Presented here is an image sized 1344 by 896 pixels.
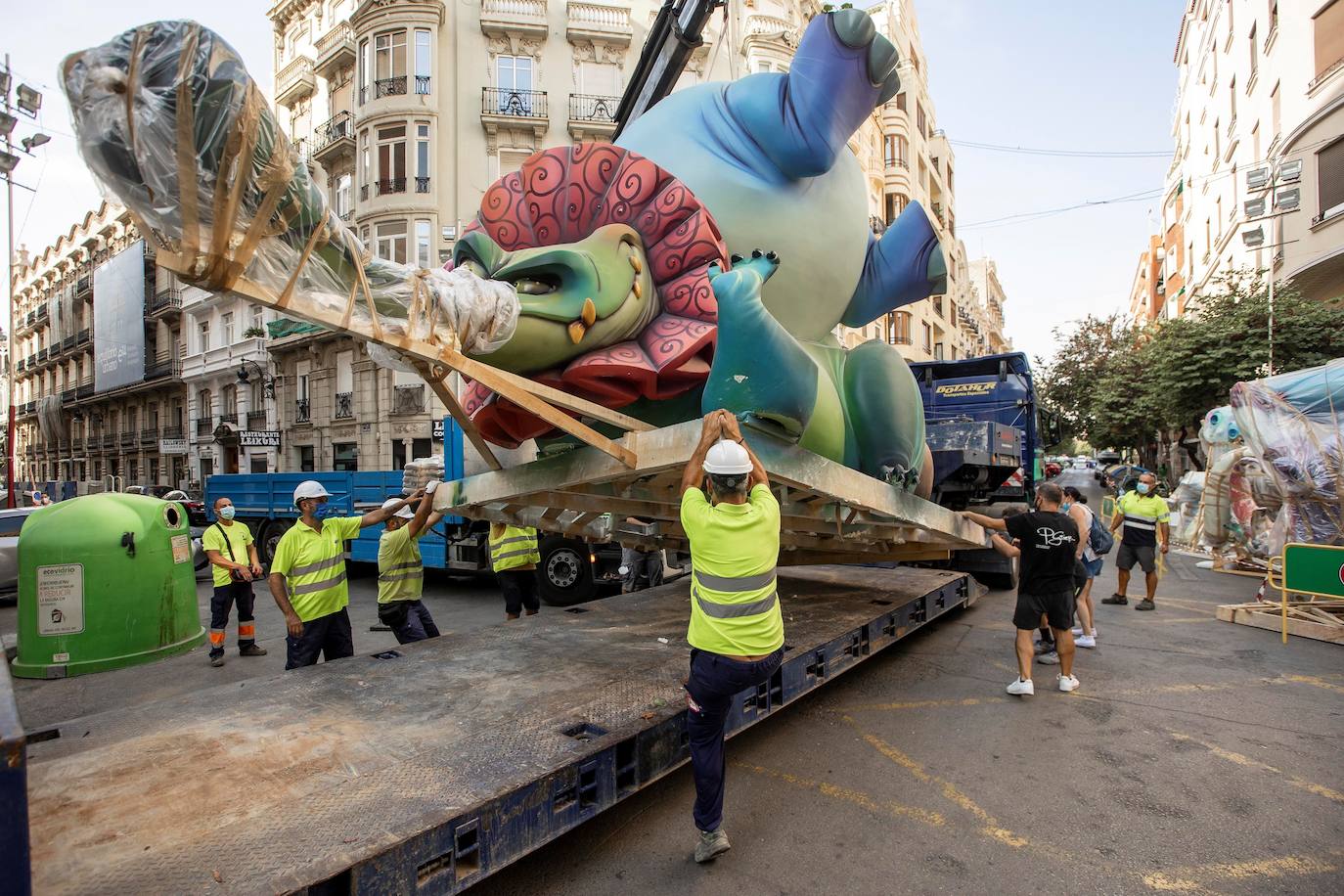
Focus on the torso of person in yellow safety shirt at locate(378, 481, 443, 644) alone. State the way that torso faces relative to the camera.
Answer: to the viewer's right

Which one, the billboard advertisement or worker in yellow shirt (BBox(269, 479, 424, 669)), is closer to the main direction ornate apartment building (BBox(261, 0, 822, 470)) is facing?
the worker in yellow shirt

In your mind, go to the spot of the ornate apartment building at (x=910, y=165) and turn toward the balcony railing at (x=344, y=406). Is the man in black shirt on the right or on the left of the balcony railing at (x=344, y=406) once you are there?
left

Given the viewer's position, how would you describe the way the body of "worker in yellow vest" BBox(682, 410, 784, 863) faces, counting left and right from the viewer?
facing away from the viewer

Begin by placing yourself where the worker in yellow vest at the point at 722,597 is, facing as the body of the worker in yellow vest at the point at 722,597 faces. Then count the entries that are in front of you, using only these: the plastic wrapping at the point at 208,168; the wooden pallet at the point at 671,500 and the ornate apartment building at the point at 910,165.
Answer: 2

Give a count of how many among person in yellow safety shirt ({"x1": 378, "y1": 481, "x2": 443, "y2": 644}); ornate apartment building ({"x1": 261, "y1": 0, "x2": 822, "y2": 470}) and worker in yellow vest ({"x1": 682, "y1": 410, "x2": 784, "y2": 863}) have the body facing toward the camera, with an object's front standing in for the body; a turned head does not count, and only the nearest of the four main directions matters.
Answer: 1

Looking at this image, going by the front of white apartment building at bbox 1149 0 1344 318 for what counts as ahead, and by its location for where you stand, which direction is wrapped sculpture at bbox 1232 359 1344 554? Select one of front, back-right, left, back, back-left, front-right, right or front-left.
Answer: front-left

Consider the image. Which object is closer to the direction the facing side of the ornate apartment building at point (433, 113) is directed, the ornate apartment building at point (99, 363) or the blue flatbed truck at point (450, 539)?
the blue flatbed truck

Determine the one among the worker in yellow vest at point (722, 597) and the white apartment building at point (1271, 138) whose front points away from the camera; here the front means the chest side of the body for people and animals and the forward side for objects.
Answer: the worker in yellow vest

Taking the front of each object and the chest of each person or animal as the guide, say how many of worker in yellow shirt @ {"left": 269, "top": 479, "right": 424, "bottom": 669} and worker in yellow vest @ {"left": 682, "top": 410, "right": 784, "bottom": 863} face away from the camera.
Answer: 1

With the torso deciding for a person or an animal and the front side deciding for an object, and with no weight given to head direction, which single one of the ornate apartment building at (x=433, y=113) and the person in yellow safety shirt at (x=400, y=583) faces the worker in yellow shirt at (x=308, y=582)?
the ornate apartment building

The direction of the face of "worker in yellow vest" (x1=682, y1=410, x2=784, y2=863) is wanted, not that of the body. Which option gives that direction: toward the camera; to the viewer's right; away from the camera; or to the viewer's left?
away from the camera
